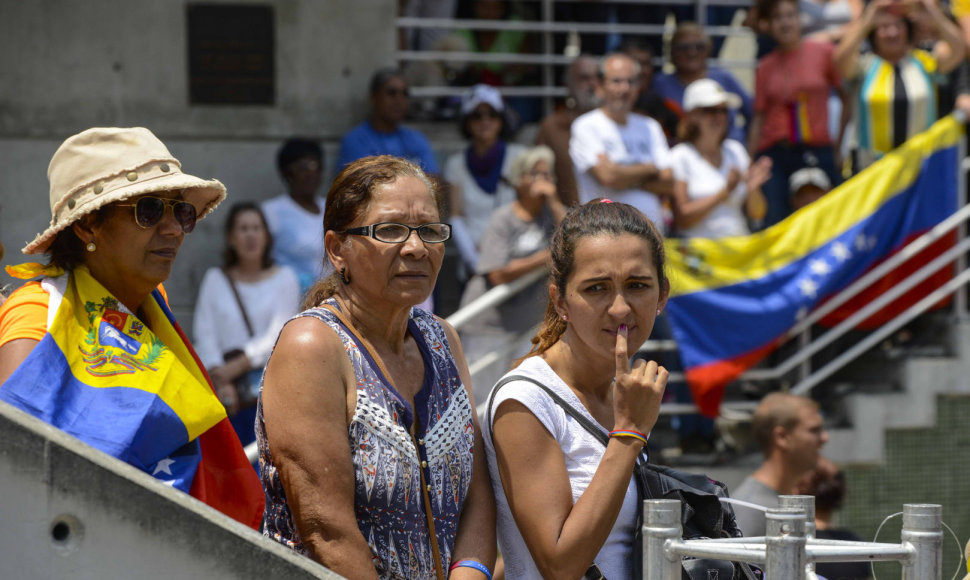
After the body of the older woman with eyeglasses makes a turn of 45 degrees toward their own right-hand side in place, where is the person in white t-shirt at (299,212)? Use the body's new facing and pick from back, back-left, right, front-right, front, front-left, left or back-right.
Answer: back

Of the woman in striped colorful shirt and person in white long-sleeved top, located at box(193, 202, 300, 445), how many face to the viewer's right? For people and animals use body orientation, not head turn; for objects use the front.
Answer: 0

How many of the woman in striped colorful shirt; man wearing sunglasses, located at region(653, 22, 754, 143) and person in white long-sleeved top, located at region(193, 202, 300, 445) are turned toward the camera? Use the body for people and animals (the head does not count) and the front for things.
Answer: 3

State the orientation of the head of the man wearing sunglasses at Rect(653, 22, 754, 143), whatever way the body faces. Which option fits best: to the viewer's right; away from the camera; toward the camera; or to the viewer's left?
toward the camera

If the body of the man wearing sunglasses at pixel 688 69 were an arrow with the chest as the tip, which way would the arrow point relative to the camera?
toward the camera

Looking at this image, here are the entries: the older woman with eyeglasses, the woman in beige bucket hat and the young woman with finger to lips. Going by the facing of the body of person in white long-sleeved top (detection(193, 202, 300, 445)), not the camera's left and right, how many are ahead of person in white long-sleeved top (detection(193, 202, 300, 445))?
3

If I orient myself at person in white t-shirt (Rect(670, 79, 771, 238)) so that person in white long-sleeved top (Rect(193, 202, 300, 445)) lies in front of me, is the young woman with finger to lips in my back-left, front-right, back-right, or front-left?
front-left

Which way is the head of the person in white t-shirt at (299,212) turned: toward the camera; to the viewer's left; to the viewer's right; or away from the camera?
toward the camera

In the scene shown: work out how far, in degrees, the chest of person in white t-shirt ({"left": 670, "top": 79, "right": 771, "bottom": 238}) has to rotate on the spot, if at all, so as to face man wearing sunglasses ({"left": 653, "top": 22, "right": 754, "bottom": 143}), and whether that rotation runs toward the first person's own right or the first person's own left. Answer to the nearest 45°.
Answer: approximately 135° to the first person's own left
